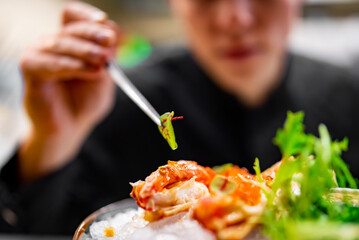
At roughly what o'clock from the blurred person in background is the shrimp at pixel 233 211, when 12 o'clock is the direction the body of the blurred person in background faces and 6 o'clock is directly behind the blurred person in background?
The shrimp is roughly at 12 o'clock from the blurred person in background.

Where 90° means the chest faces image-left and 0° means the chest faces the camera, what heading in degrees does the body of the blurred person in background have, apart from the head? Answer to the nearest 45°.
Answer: approximately 0°

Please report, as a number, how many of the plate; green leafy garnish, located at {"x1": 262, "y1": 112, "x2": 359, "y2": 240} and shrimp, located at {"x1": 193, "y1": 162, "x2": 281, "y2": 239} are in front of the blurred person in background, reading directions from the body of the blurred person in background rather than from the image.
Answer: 3

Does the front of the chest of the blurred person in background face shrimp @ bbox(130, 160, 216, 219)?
yes

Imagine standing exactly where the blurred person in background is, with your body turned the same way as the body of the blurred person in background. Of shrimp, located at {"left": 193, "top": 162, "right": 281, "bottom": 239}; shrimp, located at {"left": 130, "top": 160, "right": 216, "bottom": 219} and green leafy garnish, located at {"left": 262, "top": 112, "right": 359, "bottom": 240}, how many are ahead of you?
3

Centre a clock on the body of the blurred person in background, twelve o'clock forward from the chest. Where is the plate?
The plate is roughly at 12 o'clock from the blurred person in background.

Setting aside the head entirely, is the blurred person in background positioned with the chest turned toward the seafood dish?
yes
